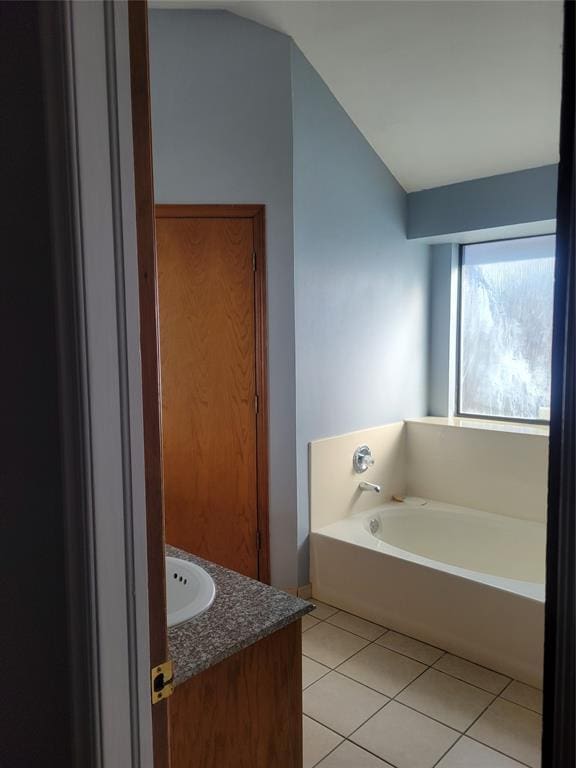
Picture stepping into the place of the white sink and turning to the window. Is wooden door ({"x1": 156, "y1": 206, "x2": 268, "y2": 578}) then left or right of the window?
left

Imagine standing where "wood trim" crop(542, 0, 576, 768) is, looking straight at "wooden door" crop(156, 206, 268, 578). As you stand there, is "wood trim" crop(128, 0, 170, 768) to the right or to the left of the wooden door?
left

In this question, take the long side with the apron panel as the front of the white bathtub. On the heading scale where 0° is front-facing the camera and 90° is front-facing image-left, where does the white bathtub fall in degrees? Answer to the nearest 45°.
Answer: approximately 45°

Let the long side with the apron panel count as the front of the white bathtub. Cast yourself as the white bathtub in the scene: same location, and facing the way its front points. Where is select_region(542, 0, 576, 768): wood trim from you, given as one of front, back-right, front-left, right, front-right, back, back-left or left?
front-left
